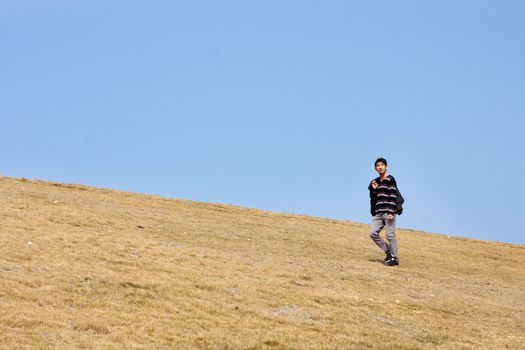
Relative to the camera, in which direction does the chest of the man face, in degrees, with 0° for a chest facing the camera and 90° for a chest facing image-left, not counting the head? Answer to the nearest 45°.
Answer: approximately 0°
